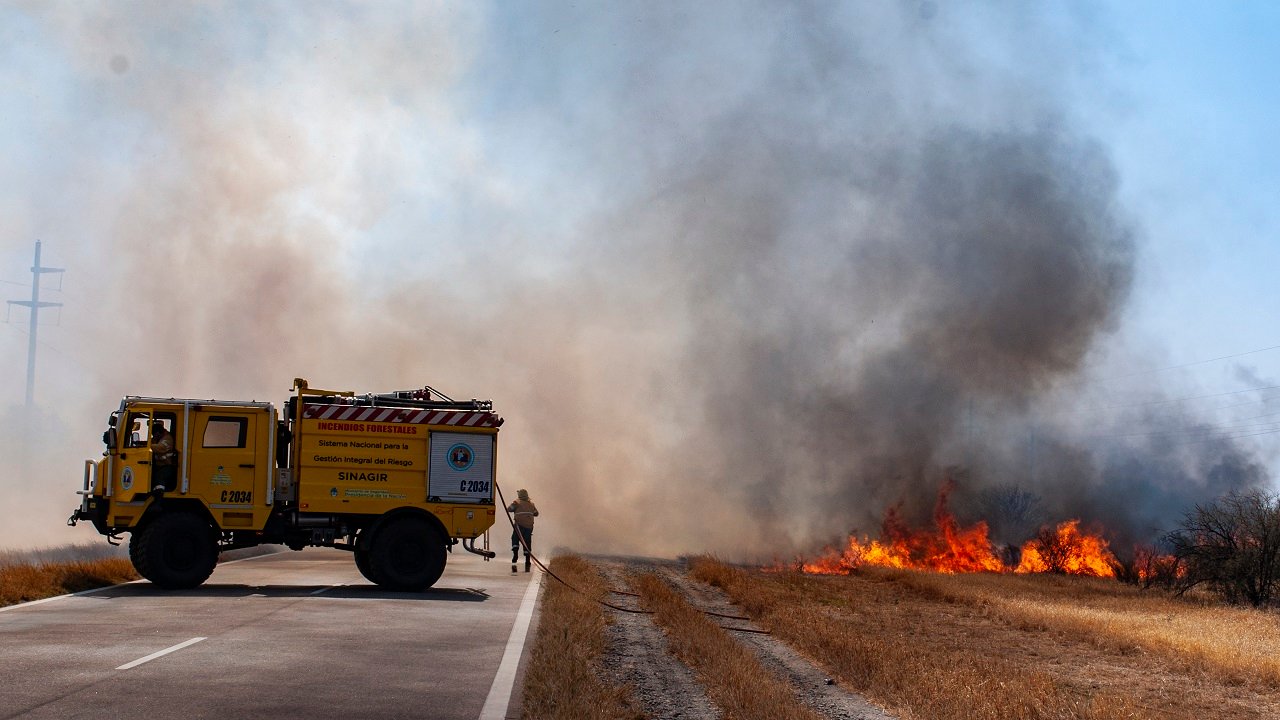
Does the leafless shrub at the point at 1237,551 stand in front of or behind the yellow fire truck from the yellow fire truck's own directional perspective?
behind

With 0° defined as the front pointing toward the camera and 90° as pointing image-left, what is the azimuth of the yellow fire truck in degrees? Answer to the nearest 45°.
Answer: approximately 90°
